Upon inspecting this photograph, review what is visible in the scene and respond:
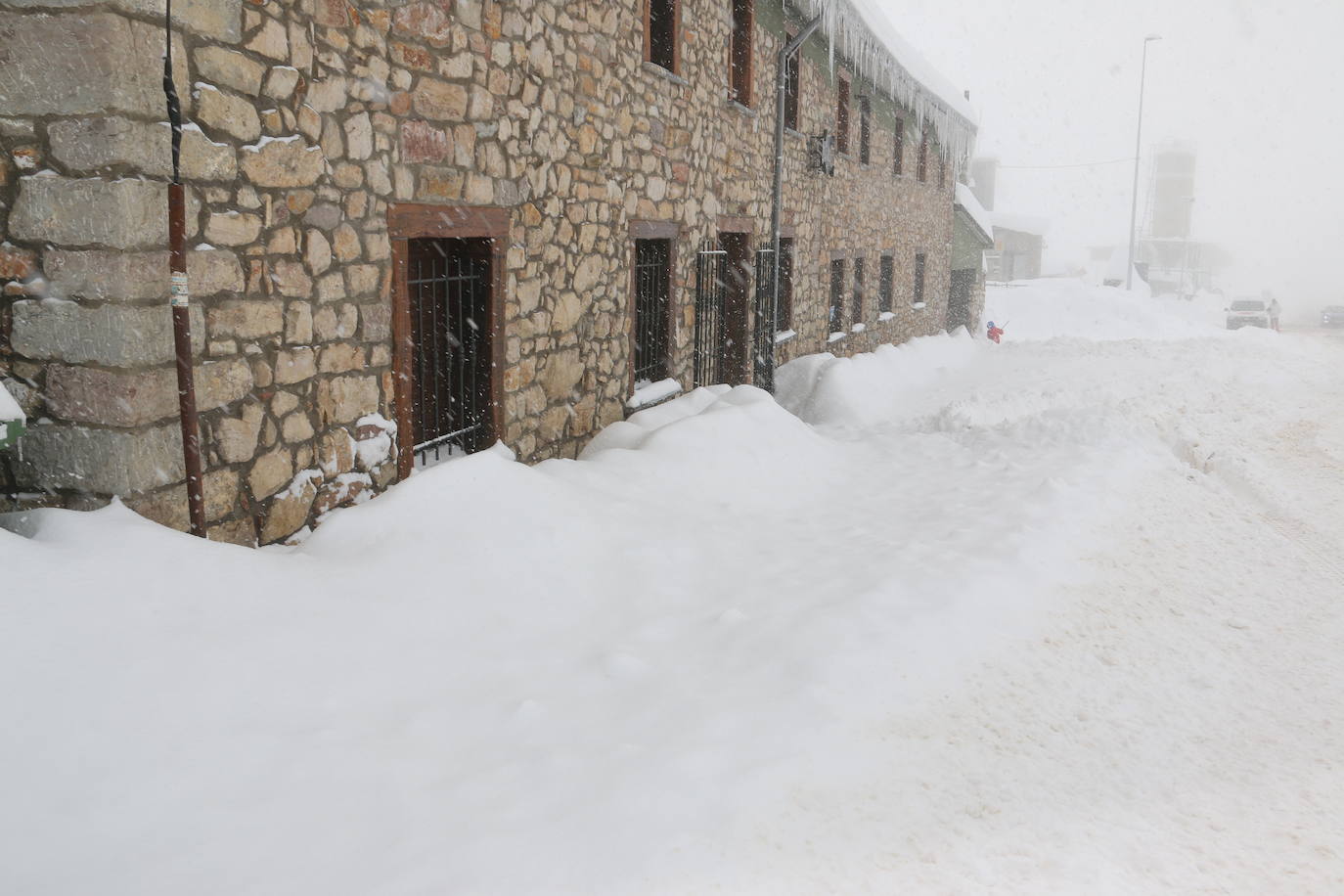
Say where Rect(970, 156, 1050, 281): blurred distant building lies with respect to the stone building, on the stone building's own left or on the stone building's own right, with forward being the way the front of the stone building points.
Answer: on the stone building's own left

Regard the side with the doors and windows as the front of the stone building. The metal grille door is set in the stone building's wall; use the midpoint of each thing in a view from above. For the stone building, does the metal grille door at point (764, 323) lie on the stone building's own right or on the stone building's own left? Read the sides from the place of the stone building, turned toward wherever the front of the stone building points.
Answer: on the stone building's own left

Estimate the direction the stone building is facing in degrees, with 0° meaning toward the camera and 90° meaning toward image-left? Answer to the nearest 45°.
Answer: approximately 315°

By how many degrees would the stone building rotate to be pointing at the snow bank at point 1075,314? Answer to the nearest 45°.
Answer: approximately 90° to its left

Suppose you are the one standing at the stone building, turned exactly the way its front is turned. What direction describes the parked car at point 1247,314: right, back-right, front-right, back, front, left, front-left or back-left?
left
